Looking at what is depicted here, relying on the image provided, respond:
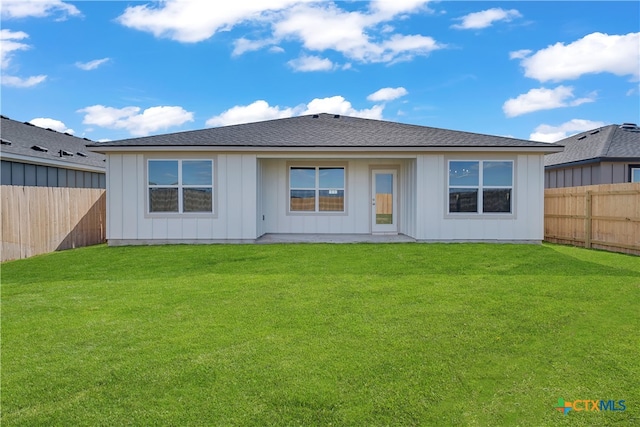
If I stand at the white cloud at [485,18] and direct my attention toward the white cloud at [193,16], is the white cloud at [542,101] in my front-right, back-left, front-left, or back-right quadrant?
back-right

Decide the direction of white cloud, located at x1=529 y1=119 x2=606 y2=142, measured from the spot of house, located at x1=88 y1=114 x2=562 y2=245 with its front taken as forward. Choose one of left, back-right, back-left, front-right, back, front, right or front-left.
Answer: front-right

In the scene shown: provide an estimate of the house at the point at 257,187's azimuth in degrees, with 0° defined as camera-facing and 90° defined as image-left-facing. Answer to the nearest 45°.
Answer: approximately 180°

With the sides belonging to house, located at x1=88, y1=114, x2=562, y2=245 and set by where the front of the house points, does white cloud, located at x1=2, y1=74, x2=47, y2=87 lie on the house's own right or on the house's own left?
on the house's own left

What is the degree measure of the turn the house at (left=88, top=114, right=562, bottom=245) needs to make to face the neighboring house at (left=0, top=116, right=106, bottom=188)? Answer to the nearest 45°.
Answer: approximately 90° to its left

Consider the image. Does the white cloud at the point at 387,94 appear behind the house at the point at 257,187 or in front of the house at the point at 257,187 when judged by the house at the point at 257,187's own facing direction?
in front

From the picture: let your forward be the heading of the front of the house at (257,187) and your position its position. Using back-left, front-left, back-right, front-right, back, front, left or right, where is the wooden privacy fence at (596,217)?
right

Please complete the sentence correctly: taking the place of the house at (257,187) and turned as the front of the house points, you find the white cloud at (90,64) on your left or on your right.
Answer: on your left

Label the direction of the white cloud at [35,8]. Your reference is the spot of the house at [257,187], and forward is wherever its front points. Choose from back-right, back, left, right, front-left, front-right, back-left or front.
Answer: left

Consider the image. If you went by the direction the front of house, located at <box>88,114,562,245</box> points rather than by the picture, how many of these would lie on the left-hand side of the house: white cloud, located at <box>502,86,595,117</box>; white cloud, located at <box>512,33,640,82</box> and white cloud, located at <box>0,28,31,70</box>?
1

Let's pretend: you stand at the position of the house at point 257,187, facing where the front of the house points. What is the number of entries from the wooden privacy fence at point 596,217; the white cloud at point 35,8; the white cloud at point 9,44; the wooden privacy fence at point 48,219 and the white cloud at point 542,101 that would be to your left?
3

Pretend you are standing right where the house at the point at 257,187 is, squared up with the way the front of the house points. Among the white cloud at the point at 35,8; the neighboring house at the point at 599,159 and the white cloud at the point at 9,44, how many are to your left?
2

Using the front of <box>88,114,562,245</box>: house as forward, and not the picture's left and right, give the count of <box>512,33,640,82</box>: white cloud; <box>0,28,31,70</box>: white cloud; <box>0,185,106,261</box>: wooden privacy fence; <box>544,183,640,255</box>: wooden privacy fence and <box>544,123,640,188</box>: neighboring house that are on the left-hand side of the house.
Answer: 2

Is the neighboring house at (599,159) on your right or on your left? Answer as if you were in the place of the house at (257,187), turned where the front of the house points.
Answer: on your right

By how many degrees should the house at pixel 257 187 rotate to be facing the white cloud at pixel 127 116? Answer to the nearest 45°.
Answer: approximately 45° to its left
